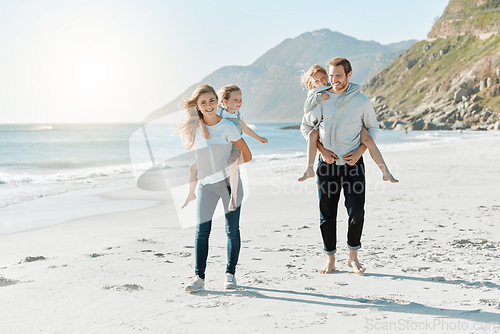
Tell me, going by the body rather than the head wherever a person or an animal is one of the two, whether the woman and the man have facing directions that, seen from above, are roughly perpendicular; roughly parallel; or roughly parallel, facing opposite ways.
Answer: roughly parallel

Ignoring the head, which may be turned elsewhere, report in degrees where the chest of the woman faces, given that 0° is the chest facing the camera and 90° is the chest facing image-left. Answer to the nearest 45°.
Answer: approximately 0°

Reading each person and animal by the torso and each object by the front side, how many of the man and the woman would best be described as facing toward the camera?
2

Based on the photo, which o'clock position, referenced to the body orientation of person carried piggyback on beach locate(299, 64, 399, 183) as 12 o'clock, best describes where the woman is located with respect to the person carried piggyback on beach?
The woman is roughly at 2 o'clock from the person carried piggyback on beach.

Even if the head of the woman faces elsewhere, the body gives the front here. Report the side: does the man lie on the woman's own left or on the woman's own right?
on the woman's own left

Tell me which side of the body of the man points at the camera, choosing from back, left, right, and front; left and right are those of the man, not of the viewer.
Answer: front

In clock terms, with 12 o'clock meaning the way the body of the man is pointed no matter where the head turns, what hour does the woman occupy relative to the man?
The woman is roughly at 2 o'clock from the man.

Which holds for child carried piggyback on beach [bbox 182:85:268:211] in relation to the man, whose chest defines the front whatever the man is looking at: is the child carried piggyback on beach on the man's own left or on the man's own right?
on the man's own right

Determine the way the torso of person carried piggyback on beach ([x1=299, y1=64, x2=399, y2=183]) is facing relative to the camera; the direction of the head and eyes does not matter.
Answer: toward the camera

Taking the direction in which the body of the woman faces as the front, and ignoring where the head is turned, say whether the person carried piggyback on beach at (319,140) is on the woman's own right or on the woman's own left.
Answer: on the woman's own left
